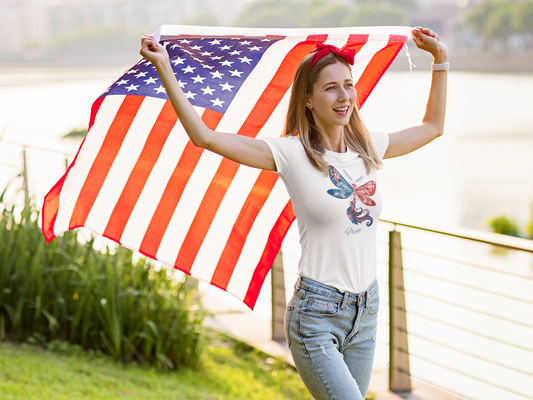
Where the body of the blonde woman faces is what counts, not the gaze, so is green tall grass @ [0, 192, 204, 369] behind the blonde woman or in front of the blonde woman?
behind

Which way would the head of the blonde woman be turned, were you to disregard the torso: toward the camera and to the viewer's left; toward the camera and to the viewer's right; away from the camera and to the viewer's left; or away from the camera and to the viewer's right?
toward the camera and to the viewer's right

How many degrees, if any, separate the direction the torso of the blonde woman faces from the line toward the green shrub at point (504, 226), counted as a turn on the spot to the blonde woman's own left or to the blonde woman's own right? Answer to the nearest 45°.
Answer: approximately 135° to the blonde woman's own left

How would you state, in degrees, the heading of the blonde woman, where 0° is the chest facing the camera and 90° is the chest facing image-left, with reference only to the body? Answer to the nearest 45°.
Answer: approximately 315°
